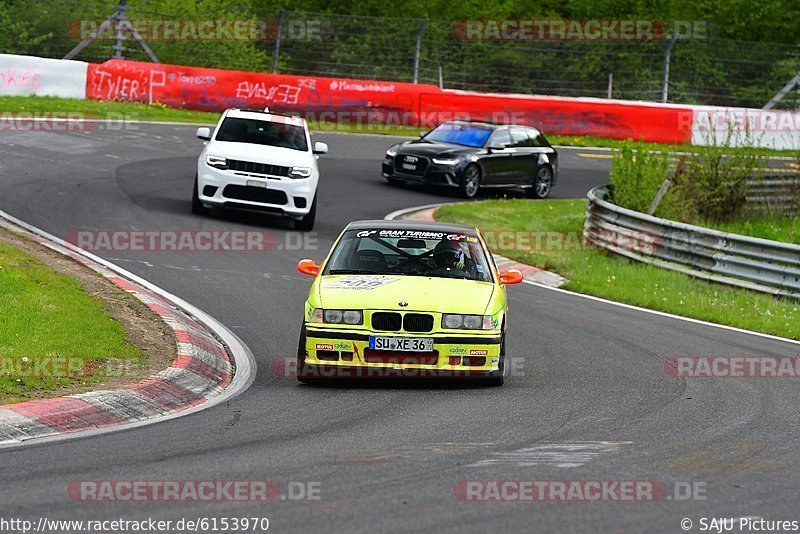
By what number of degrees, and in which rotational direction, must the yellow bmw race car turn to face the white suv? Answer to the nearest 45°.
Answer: approximately 180°

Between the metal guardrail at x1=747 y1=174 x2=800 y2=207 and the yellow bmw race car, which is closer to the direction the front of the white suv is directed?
the yellow bmw race car

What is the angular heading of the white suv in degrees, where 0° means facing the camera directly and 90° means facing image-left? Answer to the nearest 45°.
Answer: approximately 0°

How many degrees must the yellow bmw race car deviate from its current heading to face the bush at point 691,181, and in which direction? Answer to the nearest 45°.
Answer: approximately 180°

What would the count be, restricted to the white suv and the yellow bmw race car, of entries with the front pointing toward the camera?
2

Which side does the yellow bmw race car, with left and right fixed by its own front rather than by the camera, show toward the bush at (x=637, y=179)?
back

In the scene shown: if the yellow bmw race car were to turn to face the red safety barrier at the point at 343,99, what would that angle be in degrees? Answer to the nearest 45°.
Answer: approximately 180°

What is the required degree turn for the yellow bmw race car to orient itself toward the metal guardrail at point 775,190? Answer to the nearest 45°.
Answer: approximately 135° to its left

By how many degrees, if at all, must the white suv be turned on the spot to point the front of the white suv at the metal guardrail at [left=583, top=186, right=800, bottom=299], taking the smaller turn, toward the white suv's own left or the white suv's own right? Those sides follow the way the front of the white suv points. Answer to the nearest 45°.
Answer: approximately 90° to the white suv's own left
